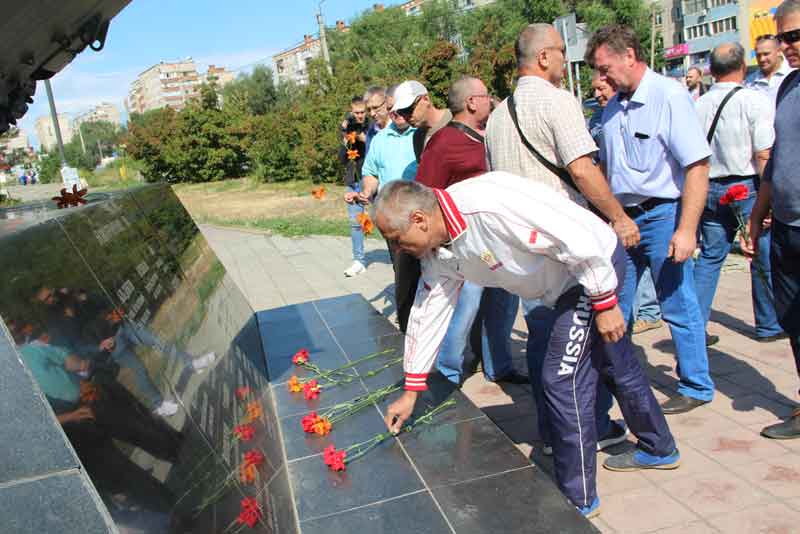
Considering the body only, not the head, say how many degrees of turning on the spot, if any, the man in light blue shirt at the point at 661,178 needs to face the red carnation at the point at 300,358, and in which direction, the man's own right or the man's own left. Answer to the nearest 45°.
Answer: approximately 45° to the man's own right

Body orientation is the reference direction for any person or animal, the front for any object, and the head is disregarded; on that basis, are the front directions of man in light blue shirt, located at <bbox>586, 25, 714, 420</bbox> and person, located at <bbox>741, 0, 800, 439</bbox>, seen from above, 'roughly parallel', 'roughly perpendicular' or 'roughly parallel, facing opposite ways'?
roughly parallel

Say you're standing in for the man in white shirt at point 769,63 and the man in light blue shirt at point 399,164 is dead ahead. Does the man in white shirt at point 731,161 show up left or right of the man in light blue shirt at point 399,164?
left

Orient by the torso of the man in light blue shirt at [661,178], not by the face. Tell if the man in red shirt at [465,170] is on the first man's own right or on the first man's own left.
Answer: on the first man's own right

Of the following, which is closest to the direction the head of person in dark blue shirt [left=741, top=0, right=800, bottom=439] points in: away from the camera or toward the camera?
toward the camera

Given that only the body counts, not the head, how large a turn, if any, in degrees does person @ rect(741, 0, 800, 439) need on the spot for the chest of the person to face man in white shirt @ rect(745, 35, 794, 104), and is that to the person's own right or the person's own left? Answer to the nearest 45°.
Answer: approximately 135° to the person's own right

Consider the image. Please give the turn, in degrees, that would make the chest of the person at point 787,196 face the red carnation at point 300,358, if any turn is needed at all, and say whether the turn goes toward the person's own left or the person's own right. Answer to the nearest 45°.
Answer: approximately 45° to the person's own right

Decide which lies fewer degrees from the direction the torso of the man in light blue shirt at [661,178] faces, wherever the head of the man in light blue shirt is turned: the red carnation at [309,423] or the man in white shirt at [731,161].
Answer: the red carnation

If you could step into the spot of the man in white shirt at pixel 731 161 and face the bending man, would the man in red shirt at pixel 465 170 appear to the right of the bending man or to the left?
right

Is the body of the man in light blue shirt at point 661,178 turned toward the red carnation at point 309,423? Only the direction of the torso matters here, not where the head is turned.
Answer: yes

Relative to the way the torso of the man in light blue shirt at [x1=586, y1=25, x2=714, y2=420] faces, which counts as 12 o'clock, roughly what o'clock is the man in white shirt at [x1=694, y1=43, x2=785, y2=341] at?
The man in white shirt is roughly at 5 o'clock from the man in light blue shirt.

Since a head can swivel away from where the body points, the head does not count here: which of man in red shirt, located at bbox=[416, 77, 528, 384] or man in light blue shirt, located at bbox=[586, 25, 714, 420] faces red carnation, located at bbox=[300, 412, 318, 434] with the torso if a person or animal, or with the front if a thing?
the man in light blue shirt
